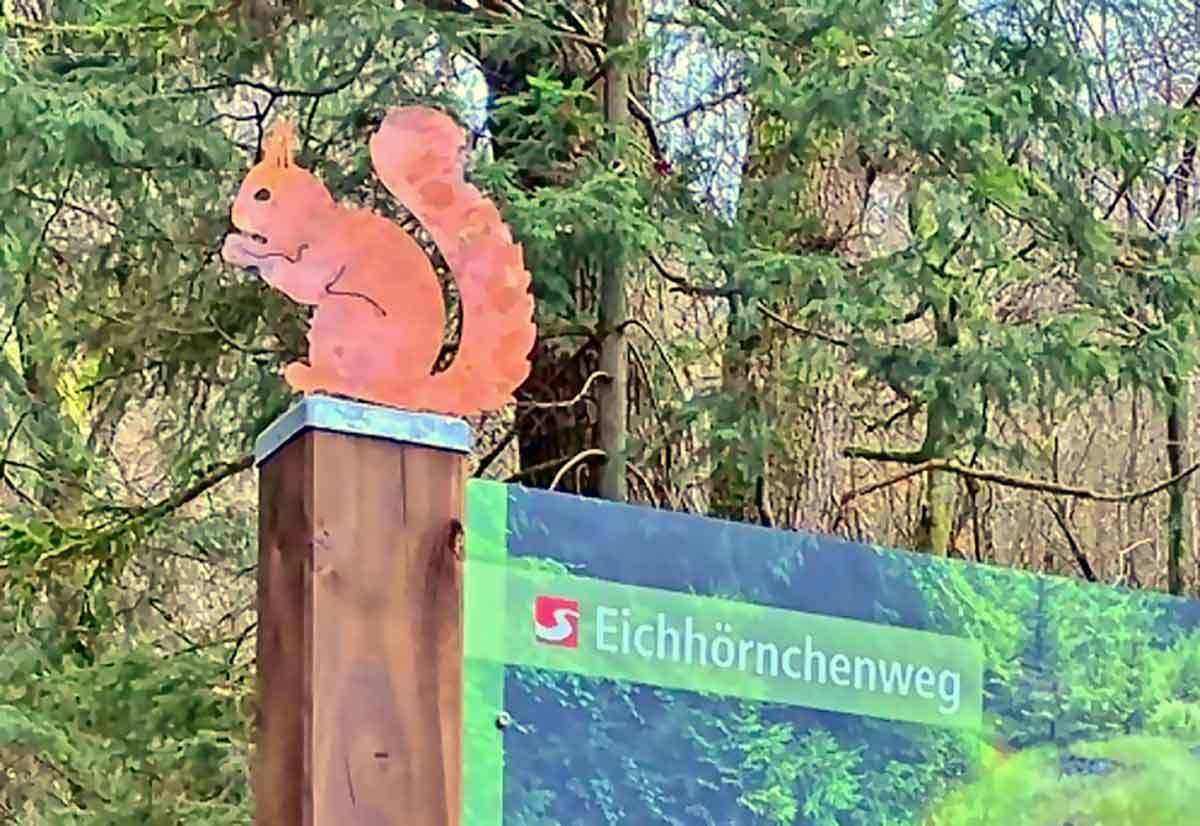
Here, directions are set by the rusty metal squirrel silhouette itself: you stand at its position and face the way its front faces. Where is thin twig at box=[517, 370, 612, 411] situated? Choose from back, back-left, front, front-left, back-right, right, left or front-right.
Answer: right

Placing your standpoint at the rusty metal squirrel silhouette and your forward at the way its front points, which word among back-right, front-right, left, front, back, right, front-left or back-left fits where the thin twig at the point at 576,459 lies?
right

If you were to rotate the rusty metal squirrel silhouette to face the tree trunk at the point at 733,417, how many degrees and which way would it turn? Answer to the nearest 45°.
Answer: approximately 90° to its right

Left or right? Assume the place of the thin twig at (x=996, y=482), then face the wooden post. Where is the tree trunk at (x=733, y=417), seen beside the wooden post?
right

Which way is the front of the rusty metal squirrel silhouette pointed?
to the viewer's left

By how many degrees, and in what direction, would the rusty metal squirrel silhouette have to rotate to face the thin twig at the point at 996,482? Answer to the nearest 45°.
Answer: approximately 135° to its right
